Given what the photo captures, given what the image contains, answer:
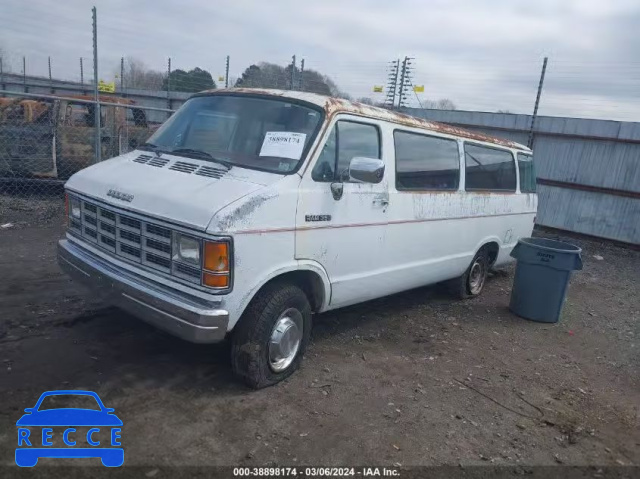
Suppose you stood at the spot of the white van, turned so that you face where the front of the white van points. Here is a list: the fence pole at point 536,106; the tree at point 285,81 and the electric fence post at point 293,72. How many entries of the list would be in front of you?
0

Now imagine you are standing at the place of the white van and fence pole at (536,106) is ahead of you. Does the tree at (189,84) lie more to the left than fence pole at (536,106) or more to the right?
left

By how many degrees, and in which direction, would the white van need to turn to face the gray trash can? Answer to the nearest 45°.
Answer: approximately 180°

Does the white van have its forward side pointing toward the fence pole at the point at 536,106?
no

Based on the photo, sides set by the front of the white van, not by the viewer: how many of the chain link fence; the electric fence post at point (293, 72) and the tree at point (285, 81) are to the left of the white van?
0

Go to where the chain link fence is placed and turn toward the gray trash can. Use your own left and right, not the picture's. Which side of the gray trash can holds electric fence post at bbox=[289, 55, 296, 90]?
left

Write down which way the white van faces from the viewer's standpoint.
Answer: facing the viewer and to the left of the viewer

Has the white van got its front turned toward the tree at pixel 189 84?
no

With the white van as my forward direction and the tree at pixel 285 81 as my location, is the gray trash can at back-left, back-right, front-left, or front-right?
front-left

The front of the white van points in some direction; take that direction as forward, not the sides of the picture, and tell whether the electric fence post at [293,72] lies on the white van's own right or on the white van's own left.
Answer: on the white van's own right

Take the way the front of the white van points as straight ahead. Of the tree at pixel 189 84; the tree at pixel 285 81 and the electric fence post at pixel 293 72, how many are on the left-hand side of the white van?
0

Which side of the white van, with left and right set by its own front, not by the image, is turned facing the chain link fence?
right

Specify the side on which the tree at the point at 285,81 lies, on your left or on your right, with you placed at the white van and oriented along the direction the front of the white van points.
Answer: on your right

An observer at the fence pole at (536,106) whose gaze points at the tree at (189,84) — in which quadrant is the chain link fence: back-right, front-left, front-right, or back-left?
front-left
